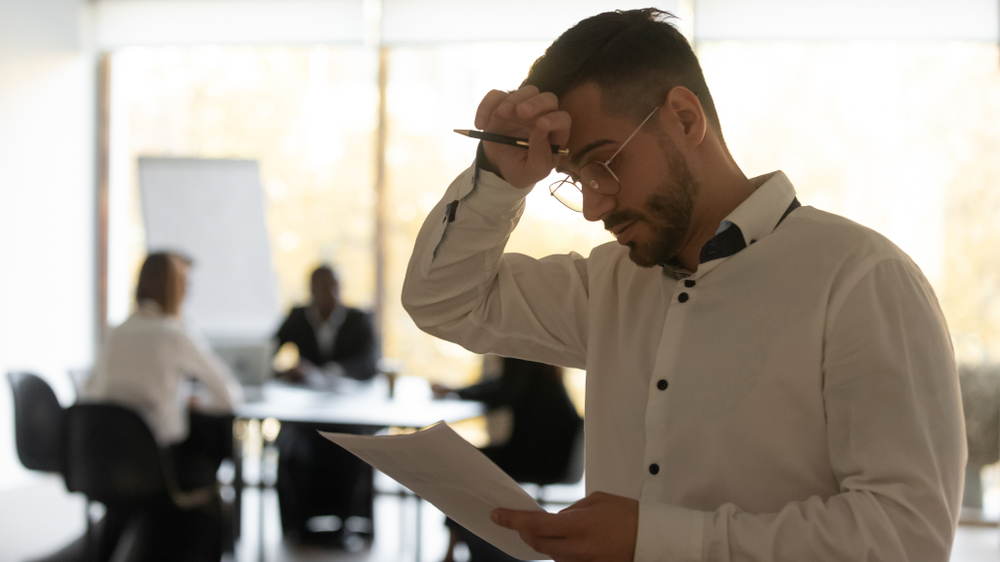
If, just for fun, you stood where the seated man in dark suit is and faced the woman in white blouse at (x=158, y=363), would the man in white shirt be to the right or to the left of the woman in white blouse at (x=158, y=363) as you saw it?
left

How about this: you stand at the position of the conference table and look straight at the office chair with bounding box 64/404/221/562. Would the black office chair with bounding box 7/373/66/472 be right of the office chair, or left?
right

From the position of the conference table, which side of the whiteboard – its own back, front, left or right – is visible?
front

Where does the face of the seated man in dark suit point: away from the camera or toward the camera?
toward the camera

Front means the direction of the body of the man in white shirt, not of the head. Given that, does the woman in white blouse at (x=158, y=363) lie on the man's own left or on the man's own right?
on the man's own right

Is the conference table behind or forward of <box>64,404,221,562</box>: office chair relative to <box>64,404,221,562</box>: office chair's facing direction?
forward

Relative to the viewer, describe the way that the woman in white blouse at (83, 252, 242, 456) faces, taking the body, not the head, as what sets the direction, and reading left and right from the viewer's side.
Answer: facing away from the viewer and to the right of the viewer

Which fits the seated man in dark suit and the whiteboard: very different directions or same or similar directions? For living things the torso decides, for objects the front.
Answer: same or similar directions

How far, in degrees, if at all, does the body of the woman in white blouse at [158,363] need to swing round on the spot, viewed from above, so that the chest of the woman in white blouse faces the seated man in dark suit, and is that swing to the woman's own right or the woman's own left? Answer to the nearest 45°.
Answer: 0° — they already face them

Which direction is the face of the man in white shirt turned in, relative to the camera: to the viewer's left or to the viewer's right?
to the viewer's left

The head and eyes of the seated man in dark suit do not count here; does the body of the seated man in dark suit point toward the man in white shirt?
yes

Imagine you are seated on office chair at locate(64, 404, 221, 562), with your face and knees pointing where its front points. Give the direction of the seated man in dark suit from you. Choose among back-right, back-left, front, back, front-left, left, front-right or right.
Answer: front

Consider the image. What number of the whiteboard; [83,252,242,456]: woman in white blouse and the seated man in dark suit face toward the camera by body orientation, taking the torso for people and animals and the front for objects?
2

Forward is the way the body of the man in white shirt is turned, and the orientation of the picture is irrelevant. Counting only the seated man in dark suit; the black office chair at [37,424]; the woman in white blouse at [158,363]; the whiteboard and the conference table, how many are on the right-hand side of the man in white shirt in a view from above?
5

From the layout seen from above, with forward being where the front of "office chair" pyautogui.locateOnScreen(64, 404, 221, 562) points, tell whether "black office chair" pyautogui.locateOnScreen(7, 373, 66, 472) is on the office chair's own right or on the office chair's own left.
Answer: on the office chair's own left

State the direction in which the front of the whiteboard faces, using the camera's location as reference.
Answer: facing the viewer

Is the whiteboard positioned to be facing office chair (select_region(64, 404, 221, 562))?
yes

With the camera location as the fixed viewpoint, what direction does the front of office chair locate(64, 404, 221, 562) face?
facing away from the viewer and to the right of the viewer

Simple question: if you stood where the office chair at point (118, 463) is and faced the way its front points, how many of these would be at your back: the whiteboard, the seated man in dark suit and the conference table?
0

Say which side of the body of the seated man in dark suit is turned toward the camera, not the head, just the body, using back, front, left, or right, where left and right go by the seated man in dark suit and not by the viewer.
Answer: front

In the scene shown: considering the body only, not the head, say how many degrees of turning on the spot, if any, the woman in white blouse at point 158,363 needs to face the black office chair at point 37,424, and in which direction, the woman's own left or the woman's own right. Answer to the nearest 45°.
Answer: approximately 90° to the woman's own left
